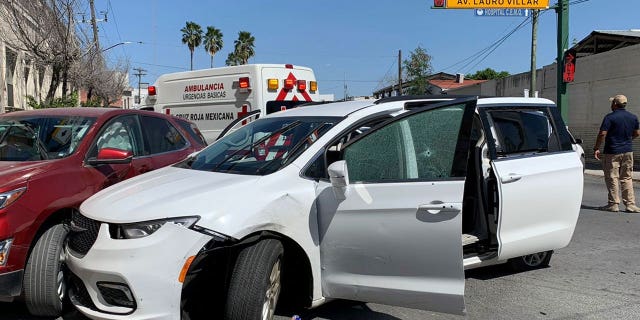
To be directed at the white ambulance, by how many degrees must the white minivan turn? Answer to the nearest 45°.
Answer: approximately 135° to its right

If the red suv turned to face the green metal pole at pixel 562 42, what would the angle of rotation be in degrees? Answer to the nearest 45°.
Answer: approximately 180°

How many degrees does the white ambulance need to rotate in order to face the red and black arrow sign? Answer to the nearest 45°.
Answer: approximately 135° to its right

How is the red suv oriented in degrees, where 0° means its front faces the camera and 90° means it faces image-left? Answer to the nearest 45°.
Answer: approximately 45°

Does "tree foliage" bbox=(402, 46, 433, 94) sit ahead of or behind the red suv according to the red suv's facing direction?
behind

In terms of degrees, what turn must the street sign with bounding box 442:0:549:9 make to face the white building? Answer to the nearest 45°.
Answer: approximately 90° to its right

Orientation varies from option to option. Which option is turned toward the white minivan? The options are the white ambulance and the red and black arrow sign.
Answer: the red and black arrow sign

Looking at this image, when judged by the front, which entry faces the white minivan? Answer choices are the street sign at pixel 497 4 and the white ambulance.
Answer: the street sign

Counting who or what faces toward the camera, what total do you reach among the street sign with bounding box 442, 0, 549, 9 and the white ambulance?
1
